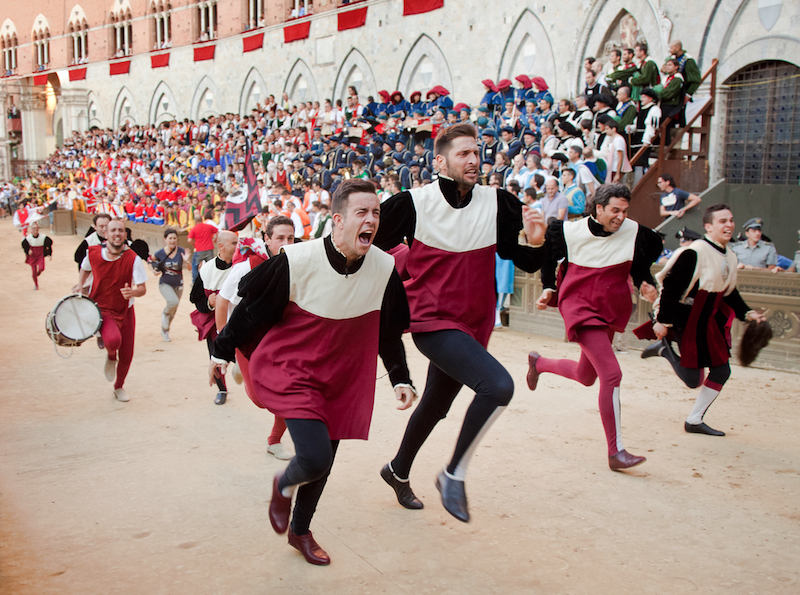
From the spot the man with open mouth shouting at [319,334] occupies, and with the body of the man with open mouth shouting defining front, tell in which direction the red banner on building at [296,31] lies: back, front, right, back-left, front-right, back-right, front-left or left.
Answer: back-left

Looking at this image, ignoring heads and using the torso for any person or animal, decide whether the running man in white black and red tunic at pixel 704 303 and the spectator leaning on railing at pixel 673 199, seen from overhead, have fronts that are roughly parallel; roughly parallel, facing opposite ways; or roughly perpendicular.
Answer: roughly perpendicular

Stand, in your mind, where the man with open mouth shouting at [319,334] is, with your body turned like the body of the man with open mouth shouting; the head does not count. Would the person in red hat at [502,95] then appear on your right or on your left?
on your left

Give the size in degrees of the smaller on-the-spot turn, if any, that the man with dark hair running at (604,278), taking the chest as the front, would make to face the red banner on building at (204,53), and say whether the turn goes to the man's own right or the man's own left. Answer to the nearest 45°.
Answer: approximately 180°

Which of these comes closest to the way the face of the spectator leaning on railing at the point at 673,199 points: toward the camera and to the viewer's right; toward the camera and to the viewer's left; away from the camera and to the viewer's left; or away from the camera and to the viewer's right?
toward the camera and to the viewer's left

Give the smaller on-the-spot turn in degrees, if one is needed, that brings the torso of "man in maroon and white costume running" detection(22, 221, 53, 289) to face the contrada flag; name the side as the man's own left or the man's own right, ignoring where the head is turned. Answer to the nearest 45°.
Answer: approximately 45° to the man's own left

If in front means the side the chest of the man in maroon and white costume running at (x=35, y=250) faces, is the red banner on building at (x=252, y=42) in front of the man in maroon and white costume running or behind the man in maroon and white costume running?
behind

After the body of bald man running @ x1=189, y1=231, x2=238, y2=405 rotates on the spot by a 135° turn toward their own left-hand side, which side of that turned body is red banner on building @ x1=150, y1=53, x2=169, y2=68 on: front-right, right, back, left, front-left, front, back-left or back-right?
front

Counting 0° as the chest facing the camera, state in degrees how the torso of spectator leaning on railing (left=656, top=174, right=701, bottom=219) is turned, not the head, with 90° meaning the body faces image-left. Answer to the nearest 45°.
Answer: approximately 45°

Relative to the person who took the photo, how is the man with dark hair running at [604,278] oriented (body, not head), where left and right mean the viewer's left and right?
facing the viewer and to the right of the viewer

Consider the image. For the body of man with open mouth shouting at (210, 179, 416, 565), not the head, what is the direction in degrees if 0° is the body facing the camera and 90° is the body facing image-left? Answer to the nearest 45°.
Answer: approximately 315°

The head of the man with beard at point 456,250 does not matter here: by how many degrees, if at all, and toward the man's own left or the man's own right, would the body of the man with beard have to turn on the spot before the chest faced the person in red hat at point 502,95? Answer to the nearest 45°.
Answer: approximately 135° to the man's own left

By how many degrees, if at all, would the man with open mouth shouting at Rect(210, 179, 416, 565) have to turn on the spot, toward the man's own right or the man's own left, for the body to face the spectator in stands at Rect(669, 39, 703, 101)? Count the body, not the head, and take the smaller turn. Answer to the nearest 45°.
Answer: approximately 90° to the man's own left

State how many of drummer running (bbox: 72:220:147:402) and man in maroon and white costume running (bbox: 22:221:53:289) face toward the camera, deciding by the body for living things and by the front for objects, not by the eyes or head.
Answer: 2
